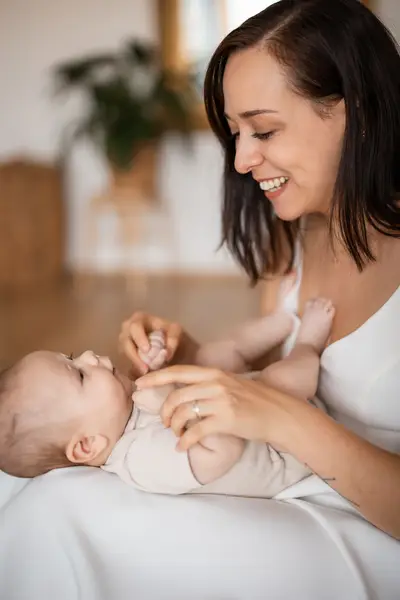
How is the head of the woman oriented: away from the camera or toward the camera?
toward the camera

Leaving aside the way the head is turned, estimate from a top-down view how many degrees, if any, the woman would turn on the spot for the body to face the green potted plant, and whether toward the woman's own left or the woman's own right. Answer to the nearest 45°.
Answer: approximately 135° to the woman's own right

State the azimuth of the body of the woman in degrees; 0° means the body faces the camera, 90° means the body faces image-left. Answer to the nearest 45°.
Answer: approximately 45°
